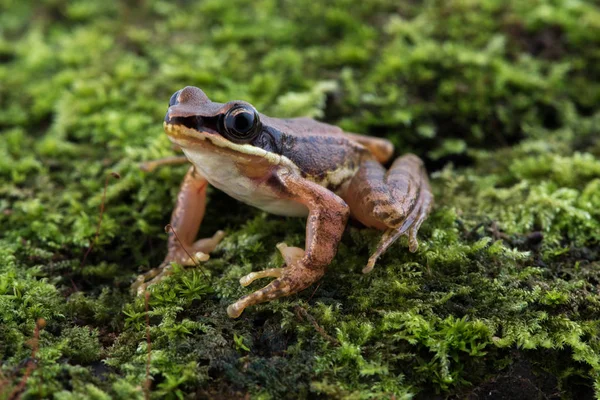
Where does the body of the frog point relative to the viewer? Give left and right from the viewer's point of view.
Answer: facing the viewer and to the left of the viewer

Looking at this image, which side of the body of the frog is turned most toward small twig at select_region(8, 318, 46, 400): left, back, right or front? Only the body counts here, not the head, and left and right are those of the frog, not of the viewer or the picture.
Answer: front

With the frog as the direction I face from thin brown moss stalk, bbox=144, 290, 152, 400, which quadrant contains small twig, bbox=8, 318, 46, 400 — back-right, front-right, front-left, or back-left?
back-left

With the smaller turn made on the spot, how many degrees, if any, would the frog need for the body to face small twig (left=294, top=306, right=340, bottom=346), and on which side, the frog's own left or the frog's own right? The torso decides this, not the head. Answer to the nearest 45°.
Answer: approximately 45° to the frog's own left

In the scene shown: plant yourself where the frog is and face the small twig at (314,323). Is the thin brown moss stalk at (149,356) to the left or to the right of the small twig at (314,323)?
right
